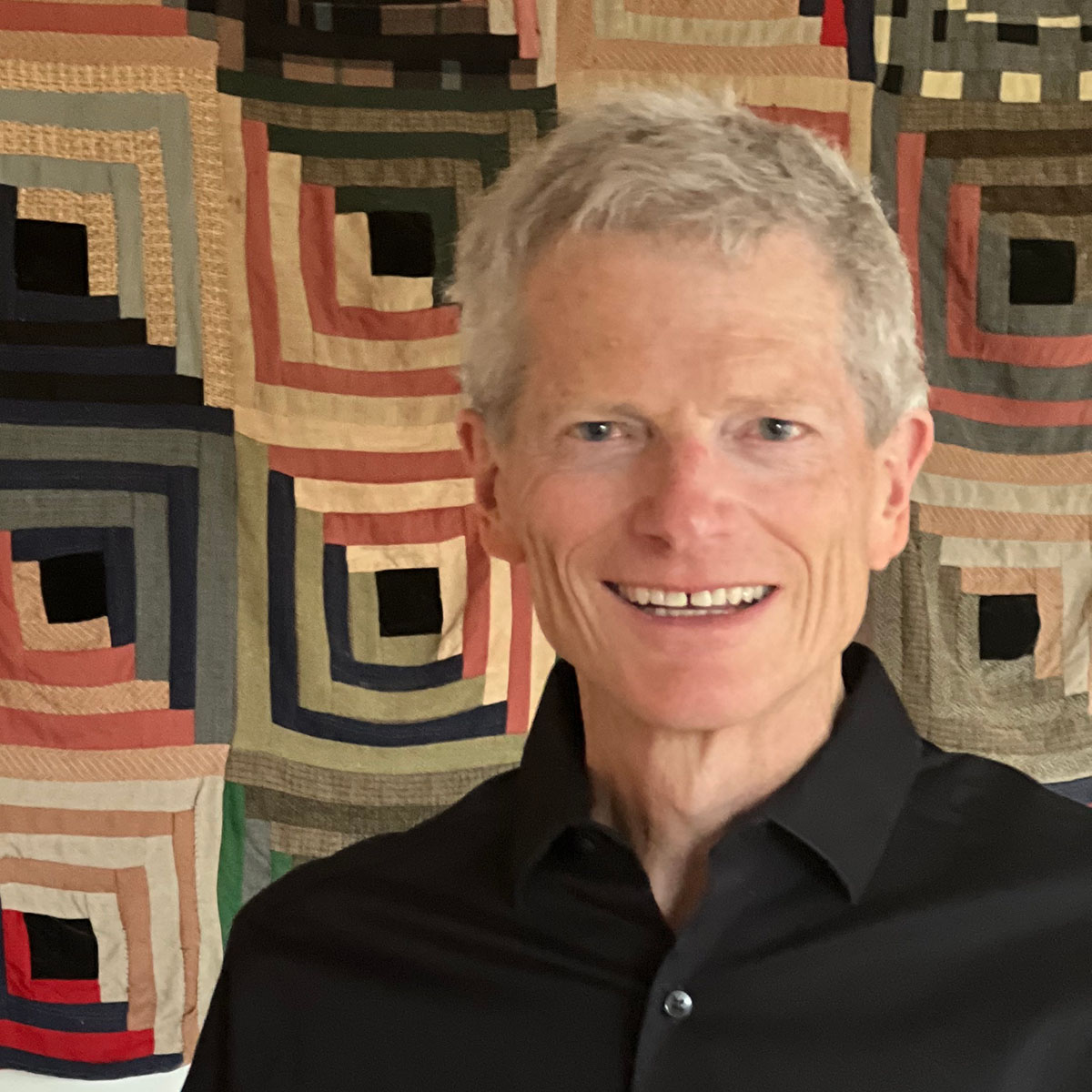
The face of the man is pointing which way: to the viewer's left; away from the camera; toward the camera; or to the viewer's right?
toward the camera

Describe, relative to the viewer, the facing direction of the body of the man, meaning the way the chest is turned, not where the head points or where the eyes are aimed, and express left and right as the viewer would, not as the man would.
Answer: facing the viewer

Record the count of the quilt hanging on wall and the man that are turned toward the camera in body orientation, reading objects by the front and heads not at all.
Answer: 2

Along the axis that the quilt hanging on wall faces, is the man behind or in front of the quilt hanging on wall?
in front

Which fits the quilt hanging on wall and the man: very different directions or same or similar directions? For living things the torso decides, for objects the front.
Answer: same or similar directions

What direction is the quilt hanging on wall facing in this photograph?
toward the camera

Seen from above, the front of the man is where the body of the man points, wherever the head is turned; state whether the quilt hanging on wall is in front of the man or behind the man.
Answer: behind
